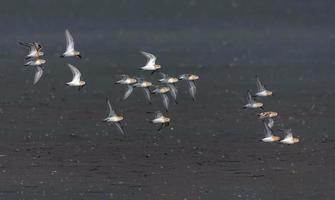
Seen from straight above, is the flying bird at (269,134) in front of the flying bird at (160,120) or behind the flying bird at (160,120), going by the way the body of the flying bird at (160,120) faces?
in front

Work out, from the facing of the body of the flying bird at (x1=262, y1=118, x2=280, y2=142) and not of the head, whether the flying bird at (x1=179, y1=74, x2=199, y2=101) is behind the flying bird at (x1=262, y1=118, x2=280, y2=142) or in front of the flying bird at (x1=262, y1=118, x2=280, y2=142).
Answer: behind

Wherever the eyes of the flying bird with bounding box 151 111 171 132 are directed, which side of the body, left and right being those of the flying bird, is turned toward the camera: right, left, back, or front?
right

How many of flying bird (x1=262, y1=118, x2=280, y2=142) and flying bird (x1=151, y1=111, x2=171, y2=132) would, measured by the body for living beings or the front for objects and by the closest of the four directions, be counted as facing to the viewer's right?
2

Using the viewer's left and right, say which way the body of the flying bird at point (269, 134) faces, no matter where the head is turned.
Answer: facing to the right of the viewer

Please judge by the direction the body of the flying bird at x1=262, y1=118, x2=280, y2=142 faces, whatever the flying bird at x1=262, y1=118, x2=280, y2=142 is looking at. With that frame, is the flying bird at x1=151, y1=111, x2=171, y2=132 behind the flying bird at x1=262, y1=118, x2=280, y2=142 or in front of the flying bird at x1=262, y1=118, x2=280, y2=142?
behind
